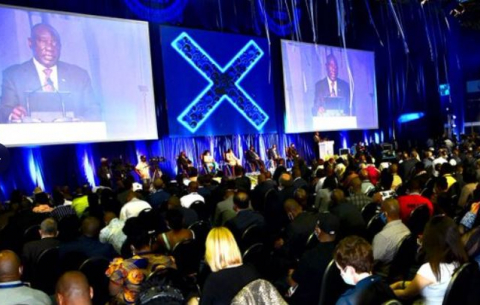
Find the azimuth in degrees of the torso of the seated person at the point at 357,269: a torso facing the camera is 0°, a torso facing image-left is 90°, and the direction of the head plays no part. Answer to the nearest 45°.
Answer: approximately 135°

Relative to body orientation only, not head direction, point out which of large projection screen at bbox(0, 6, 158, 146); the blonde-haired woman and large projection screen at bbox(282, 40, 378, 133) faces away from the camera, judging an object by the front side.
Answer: the blonde-haired woman

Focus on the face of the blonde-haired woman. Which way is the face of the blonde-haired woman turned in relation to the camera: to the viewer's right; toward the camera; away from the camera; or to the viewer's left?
away from the camera

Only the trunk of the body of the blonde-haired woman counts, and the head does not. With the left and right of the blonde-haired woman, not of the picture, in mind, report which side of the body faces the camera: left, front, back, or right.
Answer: back

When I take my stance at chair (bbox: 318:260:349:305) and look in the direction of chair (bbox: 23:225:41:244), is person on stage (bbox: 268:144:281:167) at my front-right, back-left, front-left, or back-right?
front-right

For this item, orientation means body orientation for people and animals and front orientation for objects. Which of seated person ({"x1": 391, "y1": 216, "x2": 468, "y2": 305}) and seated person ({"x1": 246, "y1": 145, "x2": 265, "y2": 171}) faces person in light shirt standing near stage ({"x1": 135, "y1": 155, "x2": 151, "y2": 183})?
seated person ({"x1": 391, "y1": 216, "x2": 468, "y2": 305})

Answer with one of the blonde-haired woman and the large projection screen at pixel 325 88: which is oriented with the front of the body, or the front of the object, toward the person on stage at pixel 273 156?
the blonde-haired woman

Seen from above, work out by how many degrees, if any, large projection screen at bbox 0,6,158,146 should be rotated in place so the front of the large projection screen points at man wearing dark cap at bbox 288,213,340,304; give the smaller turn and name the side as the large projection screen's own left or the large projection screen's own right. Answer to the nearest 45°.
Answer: approximately 45° to the large projection screen's own right

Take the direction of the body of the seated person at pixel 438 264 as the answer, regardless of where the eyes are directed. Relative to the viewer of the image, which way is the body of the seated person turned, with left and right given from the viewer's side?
facing away from the viewer and to the left of the viewer

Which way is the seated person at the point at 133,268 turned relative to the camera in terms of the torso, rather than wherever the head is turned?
away from the camera

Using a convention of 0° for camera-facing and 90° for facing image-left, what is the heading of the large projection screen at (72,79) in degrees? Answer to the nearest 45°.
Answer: approximately 315°

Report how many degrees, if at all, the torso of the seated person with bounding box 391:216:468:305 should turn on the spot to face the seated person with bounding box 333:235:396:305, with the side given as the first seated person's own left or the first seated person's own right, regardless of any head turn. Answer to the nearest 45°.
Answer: approximately 90° to the first seated person's own left

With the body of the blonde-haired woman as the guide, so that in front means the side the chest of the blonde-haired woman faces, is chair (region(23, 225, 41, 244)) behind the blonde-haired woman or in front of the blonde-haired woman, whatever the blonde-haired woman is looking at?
in front

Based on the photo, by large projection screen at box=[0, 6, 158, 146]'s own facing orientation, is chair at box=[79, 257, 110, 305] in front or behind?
in front

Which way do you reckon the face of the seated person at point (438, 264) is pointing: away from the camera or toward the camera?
away from the camera

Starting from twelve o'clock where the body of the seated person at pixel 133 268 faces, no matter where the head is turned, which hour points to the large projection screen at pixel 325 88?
The large projection screen is roughly at 1 o'clock from the seated person.

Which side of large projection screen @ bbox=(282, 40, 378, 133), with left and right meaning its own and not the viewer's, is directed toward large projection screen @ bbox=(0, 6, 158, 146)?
right

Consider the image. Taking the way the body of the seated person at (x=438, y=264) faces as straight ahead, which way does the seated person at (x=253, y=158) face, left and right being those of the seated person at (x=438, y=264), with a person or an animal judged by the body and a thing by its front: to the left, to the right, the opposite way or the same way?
the opposite way

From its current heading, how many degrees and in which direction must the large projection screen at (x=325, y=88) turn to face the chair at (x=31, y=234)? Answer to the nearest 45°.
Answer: approximately 45° to its right
